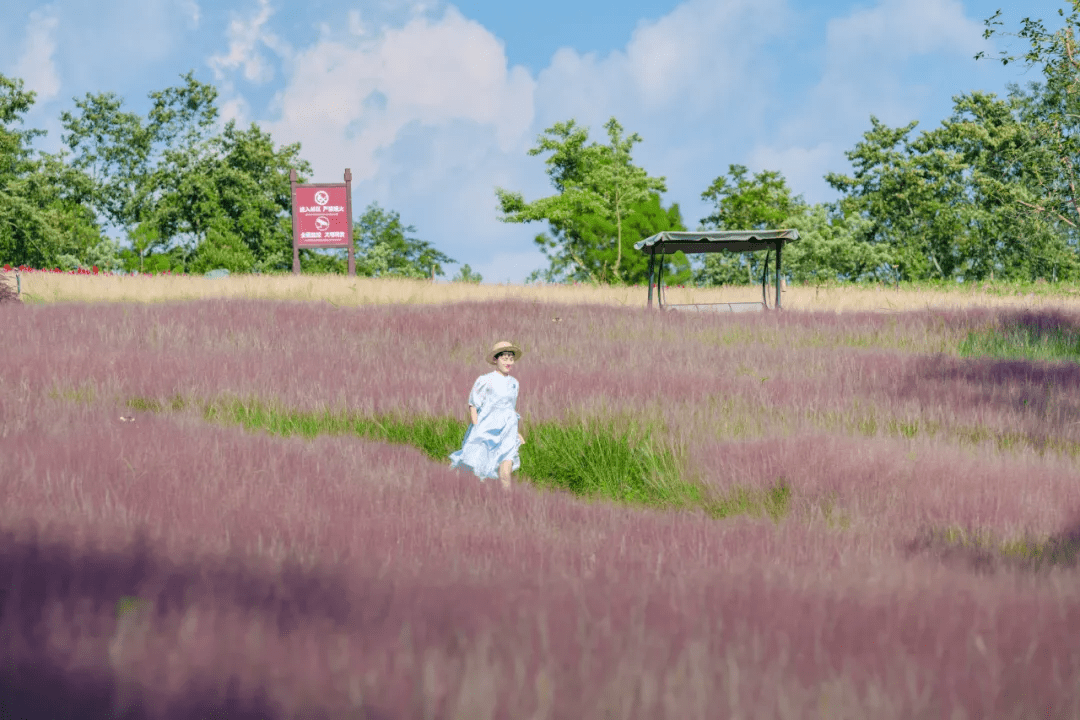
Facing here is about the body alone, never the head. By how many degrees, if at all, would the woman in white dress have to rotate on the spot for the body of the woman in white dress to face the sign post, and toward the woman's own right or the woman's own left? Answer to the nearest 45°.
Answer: approximately 135° to the woman's own left

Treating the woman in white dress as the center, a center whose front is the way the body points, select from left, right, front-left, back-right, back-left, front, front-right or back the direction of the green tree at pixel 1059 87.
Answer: left
